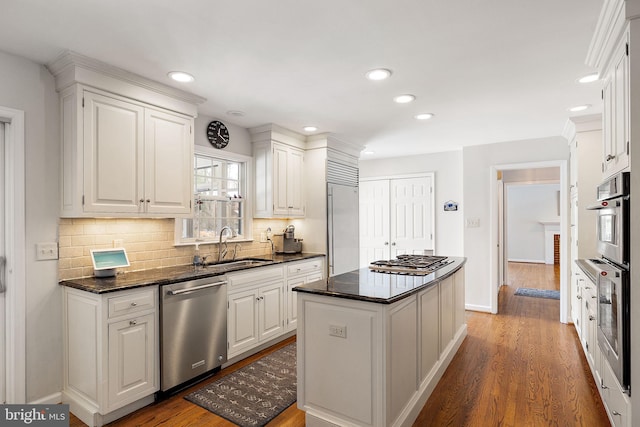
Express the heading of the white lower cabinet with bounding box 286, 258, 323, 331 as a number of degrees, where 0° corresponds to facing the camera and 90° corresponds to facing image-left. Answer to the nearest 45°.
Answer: approximately 315°

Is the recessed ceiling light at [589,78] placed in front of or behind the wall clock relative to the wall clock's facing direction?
in front

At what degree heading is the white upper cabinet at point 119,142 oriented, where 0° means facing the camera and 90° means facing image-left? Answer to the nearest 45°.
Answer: approximately 315°

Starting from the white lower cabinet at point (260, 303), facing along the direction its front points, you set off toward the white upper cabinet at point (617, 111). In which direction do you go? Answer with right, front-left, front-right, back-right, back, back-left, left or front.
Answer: front

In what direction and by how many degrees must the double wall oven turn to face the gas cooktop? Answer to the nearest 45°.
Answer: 0° — it already faces it

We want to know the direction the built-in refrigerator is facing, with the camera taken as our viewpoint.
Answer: facing the viewer and to the right of the viewer

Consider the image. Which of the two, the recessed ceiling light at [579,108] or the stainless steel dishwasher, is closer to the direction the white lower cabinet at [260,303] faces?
the recessed ceiling light

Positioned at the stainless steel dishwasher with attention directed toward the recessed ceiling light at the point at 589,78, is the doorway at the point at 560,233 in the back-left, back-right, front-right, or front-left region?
front-left

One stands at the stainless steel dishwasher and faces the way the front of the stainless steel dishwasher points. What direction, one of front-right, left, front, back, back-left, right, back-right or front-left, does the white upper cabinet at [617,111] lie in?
front

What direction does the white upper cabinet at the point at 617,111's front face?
to the viewer's left

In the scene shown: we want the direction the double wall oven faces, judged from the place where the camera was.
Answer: facing to the left of the viewer
